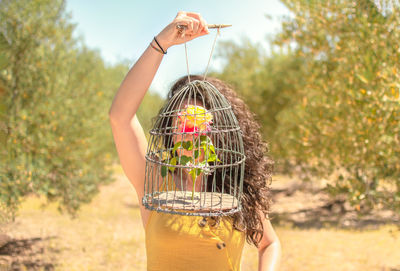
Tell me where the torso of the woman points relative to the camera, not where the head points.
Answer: toward the camera

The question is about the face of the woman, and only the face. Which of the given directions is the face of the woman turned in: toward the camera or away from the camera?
toward the camera
